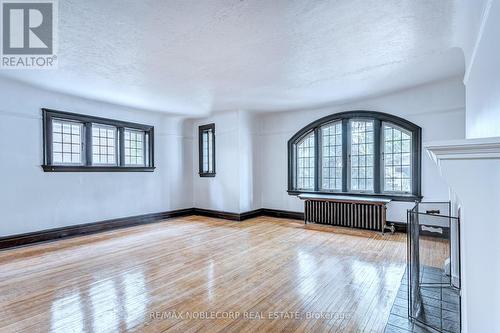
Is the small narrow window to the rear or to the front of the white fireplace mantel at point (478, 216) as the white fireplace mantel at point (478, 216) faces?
to the front

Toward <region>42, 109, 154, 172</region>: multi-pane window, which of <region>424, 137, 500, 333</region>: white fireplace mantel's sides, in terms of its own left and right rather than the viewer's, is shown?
front

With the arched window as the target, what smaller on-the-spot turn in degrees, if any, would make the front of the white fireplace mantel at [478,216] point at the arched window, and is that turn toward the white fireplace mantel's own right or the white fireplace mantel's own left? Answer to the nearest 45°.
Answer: approximately 45° to the white fireplace mantel's own right

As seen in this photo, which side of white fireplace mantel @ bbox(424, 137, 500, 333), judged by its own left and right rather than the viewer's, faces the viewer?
left

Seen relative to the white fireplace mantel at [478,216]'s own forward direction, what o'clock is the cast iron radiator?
The cast iron radiator is roughly at 2 o'clock from the white fireplace mantel.

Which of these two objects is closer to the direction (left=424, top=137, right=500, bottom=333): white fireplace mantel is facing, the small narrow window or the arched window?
the small narrow window
